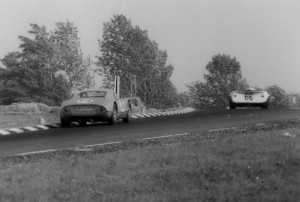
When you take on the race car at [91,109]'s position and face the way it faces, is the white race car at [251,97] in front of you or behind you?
in front

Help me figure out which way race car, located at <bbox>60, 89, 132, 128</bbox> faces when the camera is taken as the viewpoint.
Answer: facing away from the viewer and to the right of the viewer
